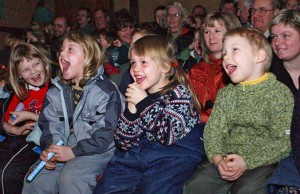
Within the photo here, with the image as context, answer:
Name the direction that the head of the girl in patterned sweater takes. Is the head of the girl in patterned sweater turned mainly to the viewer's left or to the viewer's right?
to the viewer's left

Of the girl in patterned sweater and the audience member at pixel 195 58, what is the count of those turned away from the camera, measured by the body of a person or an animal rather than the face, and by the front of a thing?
0

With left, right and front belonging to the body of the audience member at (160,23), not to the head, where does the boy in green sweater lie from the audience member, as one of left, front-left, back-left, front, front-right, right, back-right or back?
front-left

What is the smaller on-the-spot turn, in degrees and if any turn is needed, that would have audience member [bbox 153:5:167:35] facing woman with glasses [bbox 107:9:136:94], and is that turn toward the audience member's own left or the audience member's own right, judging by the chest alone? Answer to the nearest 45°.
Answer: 0° — they already face them

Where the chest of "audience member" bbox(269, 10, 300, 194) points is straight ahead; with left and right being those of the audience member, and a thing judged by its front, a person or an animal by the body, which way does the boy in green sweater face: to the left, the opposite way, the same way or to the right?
the same way

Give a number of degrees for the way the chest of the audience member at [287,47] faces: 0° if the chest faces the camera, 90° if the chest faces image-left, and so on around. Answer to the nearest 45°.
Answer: approximately 45°

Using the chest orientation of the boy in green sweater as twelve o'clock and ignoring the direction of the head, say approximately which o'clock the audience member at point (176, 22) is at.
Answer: The audience member is roughly at 4 o'clock from the boy in green sweater.

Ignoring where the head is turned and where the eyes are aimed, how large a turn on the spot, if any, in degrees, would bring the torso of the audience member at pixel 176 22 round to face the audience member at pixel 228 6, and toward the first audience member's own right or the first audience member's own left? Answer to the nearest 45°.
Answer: approximately 180°

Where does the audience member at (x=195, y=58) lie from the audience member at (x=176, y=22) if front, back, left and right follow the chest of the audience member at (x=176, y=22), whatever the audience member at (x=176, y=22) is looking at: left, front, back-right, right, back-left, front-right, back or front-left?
front-left

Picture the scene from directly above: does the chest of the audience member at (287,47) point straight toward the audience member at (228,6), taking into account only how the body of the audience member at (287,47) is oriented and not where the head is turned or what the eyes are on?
no

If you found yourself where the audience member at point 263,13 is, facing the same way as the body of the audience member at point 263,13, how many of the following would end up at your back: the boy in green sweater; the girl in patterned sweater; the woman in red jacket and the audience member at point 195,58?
0

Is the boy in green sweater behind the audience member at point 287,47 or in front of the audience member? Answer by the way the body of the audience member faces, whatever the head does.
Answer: in front

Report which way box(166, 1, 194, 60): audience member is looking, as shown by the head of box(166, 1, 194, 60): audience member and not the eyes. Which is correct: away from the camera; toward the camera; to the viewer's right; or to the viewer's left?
toward the camera

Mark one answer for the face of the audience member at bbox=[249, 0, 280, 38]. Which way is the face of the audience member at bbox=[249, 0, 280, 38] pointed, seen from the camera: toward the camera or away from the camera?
toward the camera

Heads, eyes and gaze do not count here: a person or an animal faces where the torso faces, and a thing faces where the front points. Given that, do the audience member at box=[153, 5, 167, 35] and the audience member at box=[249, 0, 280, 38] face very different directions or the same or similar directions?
same or similar directions

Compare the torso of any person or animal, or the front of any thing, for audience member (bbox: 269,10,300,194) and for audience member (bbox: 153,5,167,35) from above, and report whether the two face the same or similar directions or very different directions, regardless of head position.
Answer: same or similar directions

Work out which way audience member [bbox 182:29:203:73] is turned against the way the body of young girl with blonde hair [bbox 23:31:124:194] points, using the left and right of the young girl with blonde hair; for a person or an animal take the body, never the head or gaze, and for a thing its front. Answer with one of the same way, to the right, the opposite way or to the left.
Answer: the same way

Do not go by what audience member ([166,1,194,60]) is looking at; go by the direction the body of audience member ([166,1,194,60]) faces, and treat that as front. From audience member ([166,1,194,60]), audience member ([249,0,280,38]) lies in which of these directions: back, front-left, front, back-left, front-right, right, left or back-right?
left

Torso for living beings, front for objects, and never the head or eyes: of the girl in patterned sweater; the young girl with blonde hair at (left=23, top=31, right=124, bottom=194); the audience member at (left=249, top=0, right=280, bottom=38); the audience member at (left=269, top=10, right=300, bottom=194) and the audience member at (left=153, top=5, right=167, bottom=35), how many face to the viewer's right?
0

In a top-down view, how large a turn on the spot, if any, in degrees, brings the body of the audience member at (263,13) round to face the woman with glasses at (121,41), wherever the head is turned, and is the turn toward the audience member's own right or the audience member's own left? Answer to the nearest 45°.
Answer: approximately 90° to the audience member's own right

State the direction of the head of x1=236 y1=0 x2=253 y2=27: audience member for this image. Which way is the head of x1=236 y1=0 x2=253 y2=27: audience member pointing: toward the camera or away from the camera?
toward the camera

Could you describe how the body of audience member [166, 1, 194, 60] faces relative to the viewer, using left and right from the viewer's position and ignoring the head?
facing the viewer and to the left of the viewer

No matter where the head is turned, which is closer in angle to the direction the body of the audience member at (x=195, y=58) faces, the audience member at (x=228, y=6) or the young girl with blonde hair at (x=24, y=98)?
the young girl with blonde hair

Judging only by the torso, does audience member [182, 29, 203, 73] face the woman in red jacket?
no
